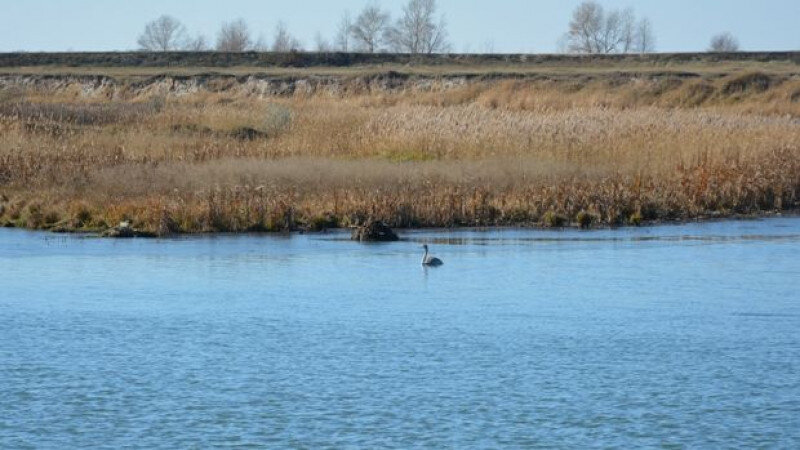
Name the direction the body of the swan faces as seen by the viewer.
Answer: to the viewer's left
